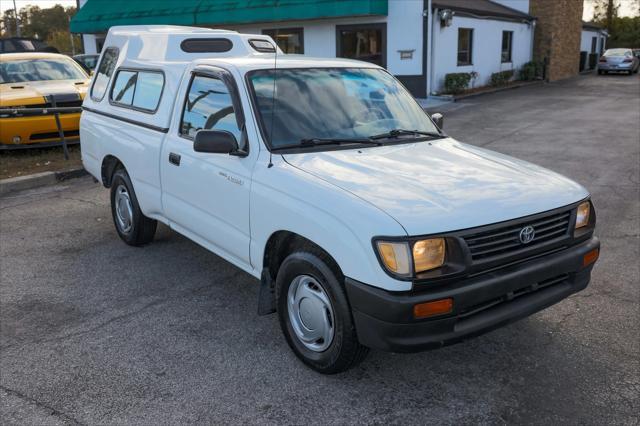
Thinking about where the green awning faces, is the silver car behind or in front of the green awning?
behind

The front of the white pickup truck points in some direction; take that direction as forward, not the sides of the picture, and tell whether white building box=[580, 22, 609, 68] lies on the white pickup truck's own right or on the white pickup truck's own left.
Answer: on the white pickup truck's own left

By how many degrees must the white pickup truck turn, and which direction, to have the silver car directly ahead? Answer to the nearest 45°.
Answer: approximately 90° to its left

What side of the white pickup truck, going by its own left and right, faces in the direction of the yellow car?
back

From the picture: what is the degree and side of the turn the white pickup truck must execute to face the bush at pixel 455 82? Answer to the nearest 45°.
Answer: approximately 135° to its left

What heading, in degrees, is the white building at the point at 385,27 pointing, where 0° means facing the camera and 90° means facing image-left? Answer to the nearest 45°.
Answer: approximately 45°

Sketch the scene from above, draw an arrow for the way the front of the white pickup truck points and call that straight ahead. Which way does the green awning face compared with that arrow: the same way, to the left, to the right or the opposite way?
to the right

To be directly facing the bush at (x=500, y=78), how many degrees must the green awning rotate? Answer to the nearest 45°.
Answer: approximately 135° to its left

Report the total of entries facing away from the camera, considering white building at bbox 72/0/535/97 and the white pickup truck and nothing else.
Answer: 0

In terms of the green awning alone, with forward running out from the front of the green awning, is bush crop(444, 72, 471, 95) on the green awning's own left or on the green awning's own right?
on the green awning's own left

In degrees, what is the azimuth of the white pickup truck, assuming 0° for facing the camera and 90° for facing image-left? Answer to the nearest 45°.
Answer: approximately 315°

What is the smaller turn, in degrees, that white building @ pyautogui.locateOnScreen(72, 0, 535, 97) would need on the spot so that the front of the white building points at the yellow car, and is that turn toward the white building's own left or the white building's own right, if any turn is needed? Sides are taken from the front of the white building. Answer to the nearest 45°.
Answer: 0° — it already faces it

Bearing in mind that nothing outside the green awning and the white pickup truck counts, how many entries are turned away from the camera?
0

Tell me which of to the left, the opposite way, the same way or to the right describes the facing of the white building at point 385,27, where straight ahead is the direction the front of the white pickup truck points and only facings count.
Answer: to the right

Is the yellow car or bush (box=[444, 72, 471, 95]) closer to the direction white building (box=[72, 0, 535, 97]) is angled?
the yellow car
